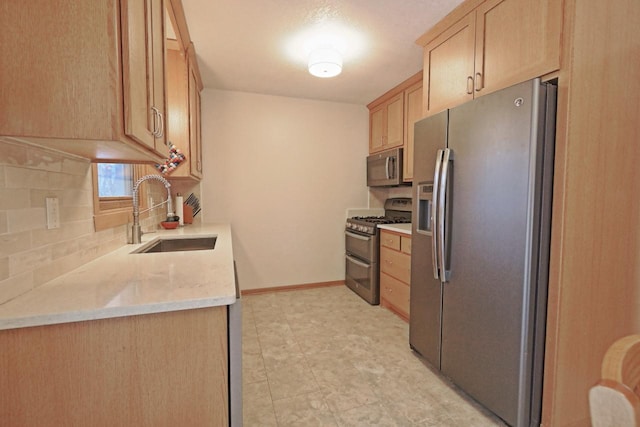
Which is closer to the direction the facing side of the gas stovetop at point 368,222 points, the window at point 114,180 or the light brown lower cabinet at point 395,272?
the window

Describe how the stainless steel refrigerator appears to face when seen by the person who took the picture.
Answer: facing the viewer and to the left of the viewer

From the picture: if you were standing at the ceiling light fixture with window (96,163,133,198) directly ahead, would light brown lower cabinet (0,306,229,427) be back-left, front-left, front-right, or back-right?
front-left

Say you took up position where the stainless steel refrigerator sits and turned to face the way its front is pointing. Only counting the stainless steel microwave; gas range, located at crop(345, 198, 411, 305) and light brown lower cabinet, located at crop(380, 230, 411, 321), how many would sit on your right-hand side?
3

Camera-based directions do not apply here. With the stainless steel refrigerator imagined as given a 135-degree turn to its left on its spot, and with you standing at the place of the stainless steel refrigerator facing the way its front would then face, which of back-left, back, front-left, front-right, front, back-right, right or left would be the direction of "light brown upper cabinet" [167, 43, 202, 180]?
back

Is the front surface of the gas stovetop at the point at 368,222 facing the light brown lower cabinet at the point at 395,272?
no

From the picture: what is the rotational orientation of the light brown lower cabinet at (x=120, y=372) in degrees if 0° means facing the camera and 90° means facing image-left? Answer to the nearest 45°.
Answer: approximately 270°

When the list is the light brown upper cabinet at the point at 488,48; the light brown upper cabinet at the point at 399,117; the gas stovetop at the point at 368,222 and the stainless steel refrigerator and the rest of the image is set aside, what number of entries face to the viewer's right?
0

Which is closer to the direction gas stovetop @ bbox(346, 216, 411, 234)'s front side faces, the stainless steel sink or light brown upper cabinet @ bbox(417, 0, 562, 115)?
the stainless steel sink

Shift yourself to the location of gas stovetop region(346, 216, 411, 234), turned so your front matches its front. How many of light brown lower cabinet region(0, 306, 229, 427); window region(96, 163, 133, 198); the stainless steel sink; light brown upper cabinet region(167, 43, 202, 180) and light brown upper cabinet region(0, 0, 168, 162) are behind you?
0

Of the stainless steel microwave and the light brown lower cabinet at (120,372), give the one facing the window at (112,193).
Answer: the stainless steel microwave

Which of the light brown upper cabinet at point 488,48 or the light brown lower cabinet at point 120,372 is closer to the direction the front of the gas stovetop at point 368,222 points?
the light brown lower cabinet

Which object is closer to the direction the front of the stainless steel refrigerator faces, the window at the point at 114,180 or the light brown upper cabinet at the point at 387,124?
the window

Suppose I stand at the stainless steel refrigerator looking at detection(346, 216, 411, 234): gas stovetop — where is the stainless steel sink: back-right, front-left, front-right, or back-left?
front-left
